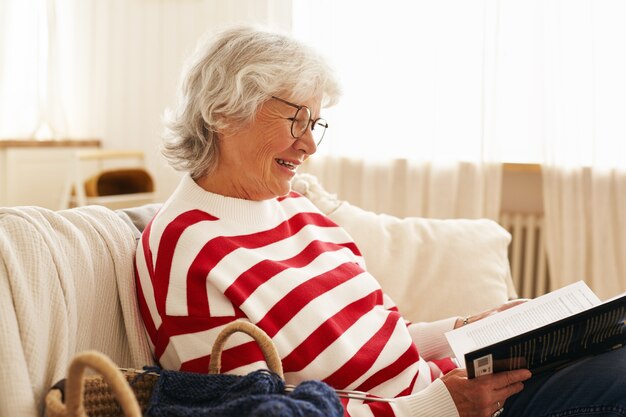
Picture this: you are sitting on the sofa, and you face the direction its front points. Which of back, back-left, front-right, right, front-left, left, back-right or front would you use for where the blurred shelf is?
back

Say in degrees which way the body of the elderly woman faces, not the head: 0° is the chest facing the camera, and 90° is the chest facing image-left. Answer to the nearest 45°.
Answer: approximately 315°

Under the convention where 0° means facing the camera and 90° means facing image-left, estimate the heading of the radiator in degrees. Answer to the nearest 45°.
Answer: approximately 0°

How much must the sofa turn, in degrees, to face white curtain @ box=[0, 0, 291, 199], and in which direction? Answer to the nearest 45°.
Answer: approximately 180°
